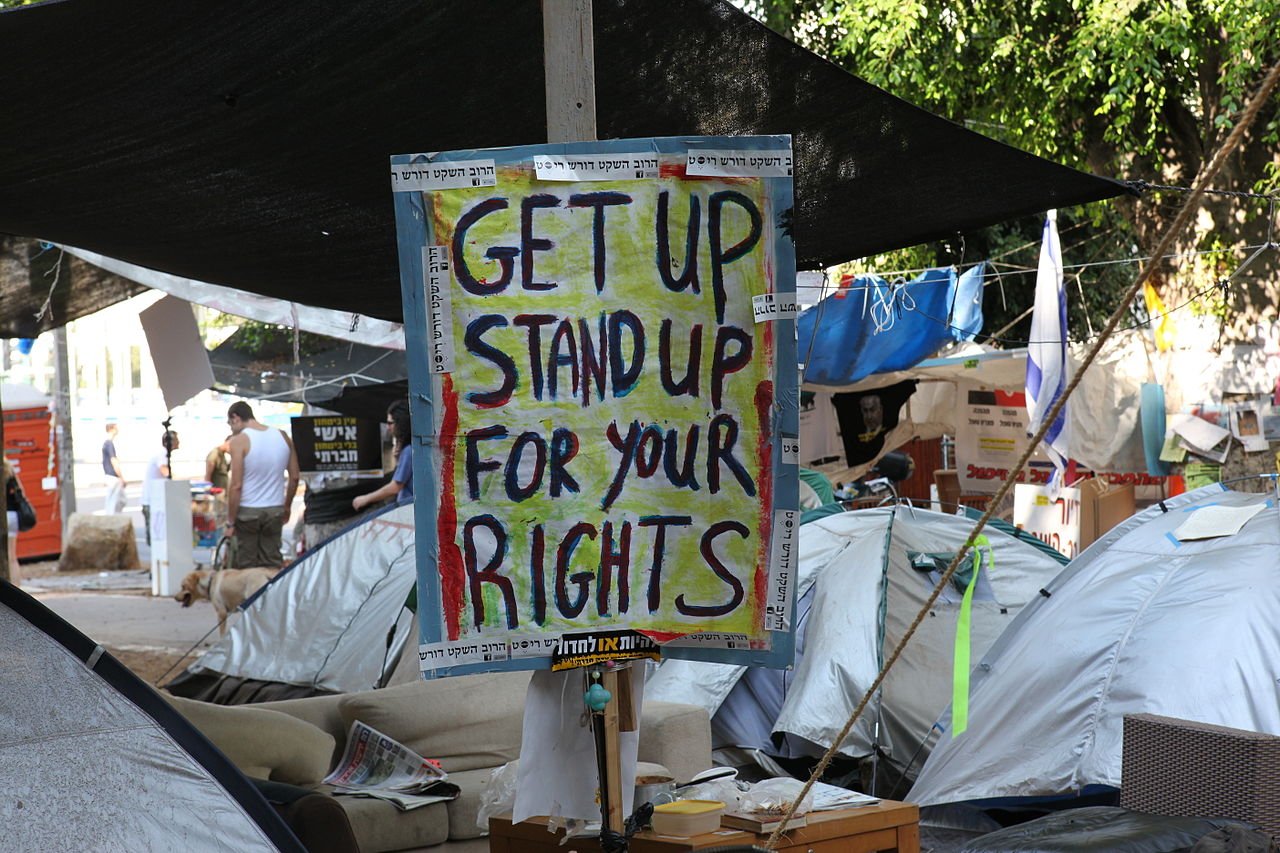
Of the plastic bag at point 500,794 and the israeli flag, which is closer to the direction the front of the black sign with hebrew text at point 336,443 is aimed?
the plastic bag

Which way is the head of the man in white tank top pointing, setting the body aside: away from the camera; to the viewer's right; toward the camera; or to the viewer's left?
to the viewer's left

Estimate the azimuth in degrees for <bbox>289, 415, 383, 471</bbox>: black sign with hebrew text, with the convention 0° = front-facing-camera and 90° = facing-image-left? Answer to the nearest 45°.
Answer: approximately 0°

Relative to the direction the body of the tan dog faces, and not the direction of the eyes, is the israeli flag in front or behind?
behind

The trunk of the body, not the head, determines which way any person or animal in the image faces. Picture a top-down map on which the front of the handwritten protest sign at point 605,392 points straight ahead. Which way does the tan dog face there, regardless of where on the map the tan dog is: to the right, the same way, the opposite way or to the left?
to the right

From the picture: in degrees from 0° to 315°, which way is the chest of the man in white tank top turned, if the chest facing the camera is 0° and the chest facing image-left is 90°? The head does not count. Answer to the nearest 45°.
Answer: approximately 135°

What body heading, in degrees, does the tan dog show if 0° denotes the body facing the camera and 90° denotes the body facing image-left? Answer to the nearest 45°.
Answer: approximately 90°

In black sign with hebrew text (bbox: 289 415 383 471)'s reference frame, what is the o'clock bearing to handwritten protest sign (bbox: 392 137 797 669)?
The handwritten protest sign is roughly at 12 o'clock from the black sign with hebrew text.

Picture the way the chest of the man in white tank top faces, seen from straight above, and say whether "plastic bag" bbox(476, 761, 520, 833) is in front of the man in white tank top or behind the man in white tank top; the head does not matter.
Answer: behind

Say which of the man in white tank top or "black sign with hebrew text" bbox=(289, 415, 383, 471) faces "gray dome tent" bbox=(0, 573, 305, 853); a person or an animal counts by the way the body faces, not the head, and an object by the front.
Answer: the black sign with hebrew text
